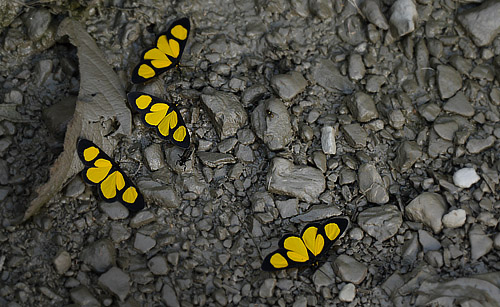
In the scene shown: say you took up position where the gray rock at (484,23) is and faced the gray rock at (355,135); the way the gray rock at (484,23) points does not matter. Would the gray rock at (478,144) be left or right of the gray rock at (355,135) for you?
left

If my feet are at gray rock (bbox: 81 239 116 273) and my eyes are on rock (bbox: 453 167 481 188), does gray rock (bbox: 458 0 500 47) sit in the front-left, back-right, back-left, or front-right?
front-left

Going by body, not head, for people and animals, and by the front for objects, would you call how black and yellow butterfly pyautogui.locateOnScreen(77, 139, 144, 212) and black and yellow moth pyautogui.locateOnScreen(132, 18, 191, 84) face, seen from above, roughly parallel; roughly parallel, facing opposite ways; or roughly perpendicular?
roughly perpendicular

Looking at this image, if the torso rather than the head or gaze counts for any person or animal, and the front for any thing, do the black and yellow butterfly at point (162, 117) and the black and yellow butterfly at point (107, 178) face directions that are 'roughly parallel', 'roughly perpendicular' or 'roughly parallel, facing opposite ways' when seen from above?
roughly parallel

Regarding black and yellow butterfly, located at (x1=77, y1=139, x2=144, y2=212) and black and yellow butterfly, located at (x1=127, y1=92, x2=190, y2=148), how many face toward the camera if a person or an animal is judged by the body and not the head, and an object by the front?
0
